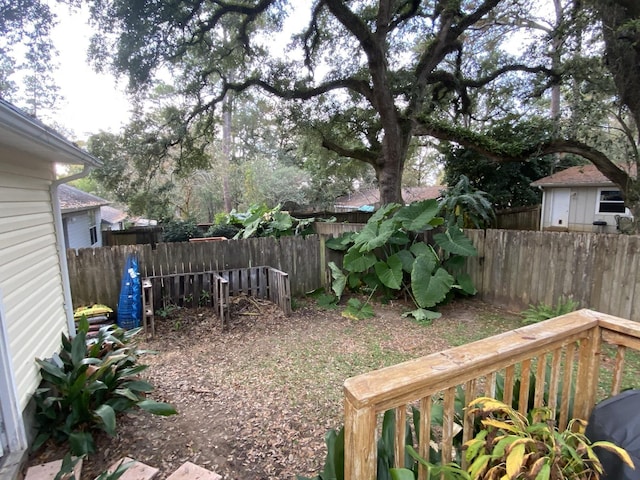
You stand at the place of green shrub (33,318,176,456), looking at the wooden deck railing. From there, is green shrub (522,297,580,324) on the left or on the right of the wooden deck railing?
left

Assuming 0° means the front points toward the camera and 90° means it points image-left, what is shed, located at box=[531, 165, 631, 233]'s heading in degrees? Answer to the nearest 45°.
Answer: approximately 0°

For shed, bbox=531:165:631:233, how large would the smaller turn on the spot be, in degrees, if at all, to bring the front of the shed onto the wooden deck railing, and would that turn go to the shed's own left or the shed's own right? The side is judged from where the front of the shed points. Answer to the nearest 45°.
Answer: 0° — it already faces it

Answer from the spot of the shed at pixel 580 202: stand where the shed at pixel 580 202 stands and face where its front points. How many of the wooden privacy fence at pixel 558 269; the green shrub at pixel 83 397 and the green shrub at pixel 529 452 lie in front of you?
3

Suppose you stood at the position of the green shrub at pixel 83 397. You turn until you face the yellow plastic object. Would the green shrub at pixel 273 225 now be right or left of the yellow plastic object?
right

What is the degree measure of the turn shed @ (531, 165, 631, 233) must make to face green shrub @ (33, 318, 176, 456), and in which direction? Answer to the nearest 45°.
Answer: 0° — it already faces it

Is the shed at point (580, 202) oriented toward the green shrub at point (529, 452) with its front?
yes

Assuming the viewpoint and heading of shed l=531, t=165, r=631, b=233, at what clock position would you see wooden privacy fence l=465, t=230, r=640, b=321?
The wooden privacy fence is roughly at 12 o'clock from the shed.

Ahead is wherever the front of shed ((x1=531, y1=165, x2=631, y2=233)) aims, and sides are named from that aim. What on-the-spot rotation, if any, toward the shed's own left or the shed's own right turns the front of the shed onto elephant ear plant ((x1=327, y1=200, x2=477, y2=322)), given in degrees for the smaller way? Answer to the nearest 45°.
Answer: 0° — it already faces it

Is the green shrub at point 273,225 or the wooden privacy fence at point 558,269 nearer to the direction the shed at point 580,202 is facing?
the wooden privacy fence
